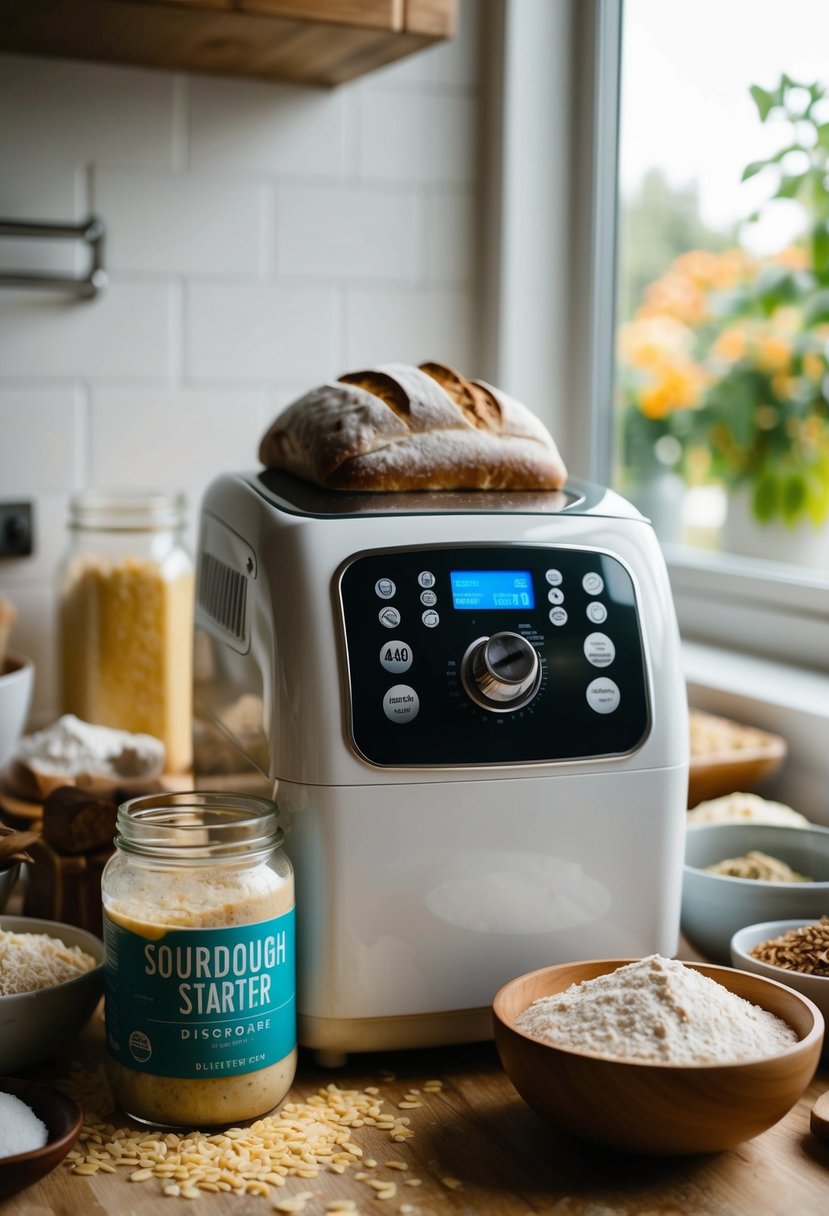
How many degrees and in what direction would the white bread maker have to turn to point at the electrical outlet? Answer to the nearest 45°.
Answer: approximately 135° to its right

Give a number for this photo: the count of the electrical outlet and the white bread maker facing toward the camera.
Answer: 2

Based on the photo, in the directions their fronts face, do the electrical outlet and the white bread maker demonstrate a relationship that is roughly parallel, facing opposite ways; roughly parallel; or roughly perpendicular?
roughly parallel

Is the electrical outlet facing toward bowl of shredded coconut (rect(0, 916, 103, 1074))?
yes

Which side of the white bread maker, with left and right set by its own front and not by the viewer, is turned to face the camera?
front

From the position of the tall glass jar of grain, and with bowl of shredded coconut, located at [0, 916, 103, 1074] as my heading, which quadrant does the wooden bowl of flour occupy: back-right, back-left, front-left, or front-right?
front-left

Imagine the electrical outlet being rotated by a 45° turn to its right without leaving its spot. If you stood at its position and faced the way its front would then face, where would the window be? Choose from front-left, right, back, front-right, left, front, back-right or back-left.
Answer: back-left

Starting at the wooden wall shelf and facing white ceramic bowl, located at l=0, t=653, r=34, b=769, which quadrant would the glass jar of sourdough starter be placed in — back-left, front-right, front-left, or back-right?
front-left

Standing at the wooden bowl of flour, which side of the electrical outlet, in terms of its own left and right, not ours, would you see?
front

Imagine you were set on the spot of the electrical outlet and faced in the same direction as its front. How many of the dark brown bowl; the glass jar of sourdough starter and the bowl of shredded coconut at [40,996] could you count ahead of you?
3

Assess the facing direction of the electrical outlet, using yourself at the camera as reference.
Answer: facing the viewer

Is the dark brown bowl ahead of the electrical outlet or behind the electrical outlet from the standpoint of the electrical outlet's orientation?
ahead
